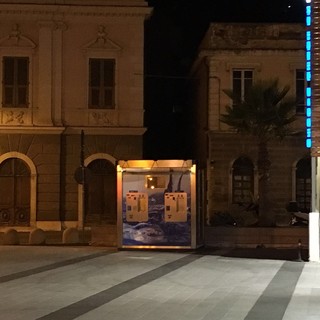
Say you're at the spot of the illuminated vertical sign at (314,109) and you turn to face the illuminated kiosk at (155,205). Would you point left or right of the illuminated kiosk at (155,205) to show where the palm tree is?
right

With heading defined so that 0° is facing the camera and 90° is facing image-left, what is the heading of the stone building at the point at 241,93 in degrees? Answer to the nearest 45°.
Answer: approximately 0°

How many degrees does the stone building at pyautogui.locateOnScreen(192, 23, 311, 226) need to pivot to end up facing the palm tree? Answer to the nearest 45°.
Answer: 0° — it already faces it

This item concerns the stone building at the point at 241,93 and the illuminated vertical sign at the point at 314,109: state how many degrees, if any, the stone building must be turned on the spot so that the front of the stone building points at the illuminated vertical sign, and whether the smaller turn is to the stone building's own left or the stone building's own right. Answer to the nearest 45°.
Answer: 0° — it already faces it
